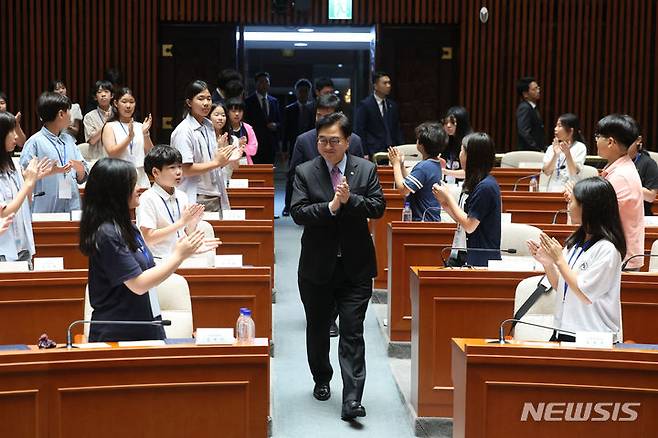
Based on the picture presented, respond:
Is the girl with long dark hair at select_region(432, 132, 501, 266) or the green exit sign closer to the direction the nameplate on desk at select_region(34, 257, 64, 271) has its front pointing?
the girl with long dark hair

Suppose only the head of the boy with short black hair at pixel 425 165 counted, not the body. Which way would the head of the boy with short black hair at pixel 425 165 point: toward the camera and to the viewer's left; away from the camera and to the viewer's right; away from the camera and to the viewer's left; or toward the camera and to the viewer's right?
away from the camera and to the viewer's left

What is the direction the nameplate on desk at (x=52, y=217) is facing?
toward the camera

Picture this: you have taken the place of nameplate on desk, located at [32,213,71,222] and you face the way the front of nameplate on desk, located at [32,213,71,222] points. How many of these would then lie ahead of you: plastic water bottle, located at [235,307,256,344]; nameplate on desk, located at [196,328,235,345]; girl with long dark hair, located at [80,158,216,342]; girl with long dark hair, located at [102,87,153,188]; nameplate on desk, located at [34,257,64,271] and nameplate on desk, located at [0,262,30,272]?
5

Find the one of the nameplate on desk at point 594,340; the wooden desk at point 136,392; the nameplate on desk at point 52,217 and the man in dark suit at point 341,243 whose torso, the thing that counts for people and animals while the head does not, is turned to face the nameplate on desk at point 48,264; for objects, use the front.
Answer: the nameplate on desk at point 52,217

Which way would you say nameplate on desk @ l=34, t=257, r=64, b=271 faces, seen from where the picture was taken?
facing the viewer

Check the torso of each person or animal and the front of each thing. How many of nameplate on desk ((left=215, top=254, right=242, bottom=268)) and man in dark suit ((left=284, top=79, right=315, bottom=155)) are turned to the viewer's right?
0

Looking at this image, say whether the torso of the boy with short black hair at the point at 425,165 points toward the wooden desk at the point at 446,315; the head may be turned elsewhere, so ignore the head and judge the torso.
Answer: no

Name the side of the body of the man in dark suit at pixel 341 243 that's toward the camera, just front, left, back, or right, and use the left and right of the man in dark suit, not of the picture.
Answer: front

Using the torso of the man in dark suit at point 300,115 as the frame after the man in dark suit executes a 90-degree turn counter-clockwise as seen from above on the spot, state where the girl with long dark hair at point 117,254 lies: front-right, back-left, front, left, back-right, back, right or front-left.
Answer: right

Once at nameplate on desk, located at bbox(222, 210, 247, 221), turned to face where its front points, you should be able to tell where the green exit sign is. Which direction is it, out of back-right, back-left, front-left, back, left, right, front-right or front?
back

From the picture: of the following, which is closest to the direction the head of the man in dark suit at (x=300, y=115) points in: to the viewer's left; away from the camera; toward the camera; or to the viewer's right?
toward the camera

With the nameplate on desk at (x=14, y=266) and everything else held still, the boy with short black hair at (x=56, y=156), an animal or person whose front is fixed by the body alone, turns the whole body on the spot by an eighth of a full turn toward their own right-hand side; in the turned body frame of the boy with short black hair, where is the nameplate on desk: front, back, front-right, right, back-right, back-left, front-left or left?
front

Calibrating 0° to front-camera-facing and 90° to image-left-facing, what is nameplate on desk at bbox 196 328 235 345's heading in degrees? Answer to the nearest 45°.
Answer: approximately 0°

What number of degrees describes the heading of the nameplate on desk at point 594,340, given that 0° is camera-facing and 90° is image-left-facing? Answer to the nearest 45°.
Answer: approximately 0°
